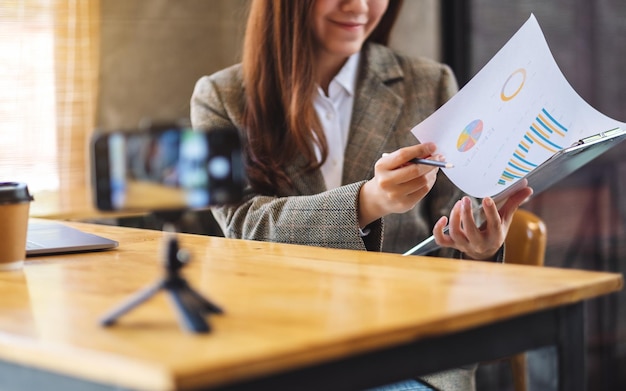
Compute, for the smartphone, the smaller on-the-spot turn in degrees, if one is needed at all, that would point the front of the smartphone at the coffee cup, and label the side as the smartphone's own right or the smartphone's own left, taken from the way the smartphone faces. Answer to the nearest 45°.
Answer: approximately 135° to the smartphone's own right

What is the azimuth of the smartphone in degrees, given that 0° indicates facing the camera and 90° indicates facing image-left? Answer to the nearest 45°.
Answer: approximately 0°

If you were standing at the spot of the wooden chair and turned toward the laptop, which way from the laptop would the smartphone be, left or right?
left

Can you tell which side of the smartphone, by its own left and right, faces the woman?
back

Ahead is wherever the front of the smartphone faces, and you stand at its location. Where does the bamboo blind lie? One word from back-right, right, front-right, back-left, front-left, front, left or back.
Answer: back
